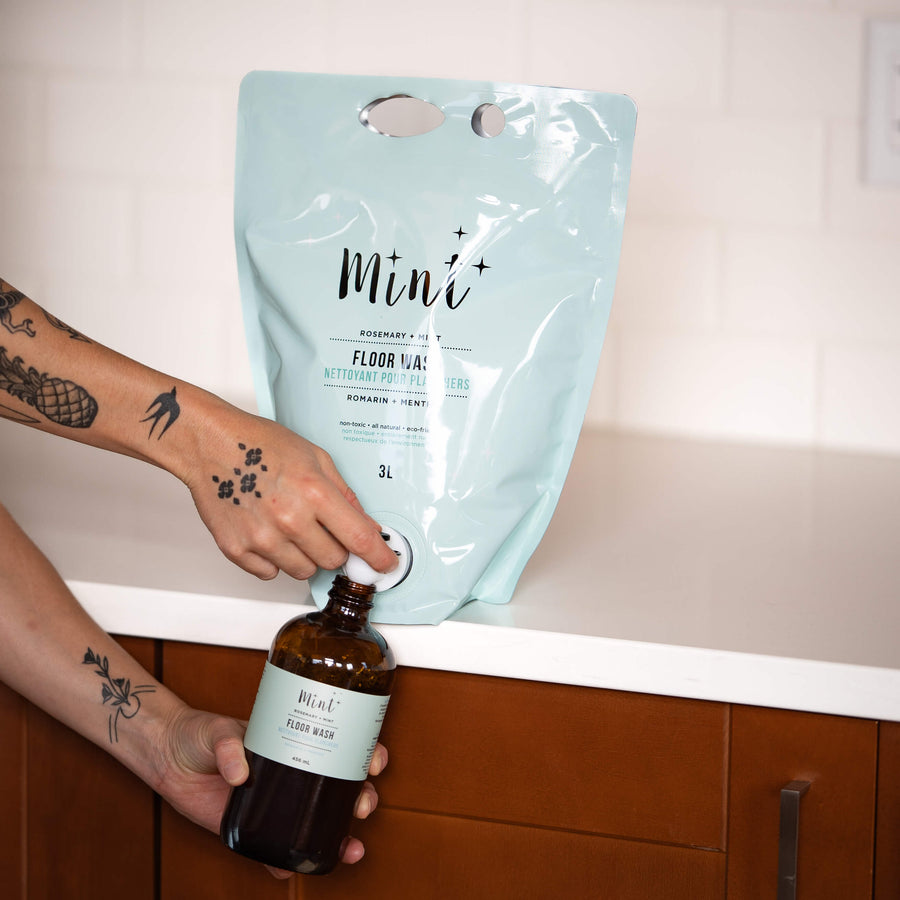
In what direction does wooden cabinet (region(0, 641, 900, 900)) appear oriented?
toward the camera
